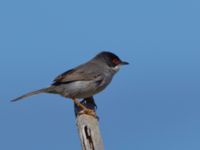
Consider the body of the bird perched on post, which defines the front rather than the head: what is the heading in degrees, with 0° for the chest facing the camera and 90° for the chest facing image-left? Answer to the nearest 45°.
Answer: approximately 270°
